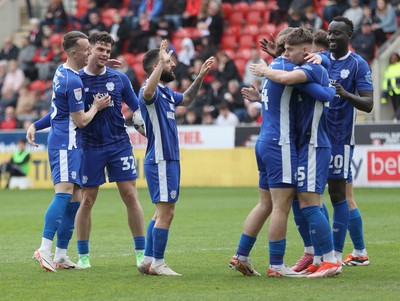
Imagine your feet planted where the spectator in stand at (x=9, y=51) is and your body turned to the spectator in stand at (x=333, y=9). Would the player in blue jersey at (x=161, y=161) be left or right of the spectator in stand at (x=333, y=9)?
right

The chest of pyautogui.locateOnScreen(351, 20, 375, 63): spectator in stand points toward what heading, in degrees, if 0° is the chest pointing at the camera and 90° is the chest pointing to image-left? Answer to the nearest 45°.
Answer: approximately 0°

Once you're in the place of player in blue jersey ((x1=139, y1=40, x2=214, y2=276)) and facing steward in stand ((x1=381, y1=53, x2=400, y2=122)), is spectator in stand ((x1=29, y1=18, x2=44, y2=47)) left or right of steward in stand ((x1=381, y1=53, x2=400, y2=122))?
left

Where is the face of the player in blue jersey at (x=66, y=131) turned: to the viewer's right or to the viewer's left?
to the viewer's right

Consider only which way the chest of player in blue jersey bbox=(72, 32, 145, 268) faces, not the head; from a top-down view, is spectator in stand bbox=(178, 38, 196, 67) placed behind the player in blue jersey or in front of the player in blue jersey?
behind

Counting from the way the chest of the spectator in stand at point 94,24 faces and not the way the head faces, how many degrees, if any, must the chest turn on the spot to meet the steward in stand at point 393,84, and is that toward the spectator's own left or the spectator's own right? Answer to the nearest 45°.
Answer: approximately 45° to the spectator's own left

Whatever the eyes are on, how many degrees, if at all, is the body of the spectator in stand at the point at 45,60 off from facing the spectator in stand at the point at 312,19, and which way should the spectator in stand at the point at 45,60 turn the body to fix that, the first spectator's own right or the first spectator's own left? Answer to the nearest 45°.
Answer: approximately 45° to the first spectator's own left

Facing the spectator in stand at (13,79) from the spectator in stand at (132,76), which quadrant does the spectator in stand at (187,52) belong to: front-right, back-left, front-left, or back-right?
back-right

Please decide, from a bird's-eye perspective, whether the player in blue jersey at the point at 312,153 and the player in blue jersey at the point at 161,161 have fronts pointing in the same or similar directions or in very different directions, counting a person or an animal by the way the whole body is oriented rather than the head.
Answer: very different directions

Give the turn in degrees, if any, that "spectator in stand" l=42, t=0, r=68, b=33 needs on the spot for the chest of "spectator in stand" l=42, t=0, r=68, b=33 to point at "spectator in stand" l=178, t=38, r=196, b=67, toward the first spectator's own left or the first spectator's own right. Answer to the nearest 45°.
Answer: approximately 45° to the first spectator's own left

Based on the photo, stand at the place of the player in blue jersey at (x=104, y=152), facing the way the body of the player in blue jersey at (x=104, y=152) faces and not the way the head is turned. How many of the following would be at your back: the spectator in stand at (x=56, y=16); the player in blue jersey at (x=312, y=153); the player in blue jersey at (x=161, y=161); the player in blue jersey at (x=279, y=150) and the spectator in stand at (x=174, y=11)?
2

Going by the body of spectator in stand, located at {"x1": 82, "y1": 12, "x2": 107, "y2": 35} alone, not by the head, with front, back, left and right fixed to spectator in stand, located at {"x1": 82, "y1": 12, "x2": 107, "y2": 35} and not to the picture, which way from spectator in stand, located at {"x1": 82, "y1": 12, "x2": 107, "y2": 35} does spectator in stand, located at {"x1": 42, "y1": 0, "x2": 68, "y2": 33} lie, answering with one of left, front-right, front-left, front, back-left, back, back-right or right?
back-right

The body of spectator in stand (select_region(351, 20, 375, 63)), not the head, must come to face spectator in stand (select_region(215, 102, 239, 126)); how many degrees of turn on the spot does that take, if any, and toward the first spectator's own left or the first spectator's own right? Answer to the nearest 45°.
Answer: approximately 90° to the first spectator's own right
